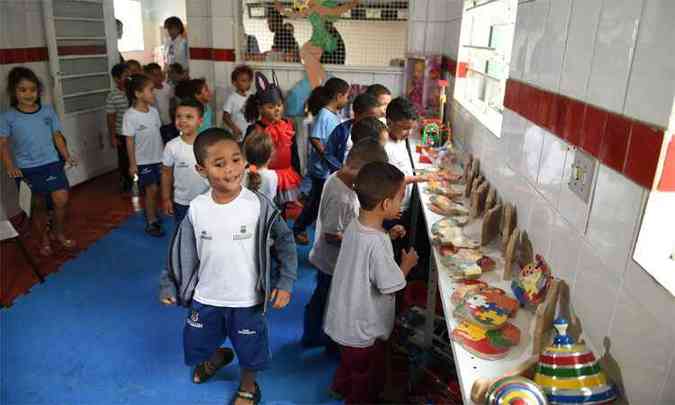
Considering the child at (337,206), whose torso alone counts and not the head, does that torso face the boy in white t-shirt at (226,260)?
no

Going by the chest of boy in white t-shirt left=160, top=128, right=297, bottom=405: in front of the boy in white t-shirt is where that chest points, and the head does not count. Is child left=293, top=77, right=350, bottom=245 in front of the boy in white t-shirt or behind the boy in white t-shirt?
behind

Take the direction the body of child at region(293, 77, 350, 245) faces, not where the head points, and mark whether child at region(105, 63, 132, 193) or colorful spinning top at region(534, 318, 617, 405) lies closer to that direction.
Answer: the colorful spinning top

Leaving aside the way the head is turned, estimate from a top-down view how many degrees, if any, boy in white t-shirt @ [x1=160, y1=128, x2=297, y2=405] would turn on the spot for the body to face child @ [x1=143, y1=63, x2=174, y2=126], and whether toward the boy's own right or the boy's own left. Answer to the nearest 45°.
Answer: approximately 180°

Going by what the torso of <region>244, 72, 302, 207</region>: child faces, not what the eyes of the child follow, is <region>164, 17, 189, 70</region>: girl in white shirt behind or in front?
behind

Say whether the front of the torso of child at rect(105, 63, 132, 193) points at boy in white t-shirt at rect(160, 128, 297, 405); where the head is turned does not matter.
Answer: no

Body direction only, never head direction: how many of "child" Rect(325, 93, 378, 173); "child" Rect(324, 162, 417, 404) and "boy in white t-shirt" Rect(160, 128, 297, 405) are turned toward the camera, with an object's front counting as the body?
1

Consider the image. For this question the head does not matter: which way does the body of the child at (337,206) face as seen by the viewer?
to the viewer's right

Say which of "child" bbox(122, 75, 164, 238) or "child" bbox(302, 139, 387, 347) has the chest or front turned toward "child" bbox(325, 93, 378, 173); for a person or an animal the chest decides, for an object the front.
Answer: "child" bbox(122, 75, 164, 238)

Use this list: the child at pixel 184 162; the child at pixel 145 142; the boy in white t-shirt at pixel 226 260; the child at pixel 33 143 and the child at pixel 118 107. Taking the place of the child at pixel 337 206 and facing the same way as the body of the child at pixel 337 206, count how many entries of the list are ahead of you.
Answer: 0

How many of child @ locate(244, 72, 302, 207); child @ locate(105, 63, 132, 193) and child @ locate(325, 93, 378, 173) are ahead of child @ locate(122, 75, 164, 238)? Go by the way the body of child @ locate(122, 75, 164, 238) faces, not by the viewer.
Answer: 2

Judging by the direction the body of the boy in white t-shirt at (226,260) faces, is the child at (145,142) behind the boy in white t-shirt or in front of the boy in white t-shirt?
behind

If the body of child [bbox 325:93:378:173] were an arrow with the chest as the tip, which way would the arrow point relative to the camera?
to the viewer's right

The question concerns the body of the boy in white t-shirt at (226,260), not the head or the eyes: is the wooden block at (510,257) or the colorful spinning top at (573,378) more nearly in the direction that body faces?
the colorful spinning top

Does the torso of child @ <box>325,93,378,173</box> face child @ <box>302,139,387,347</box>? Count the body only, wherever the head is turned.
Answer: no

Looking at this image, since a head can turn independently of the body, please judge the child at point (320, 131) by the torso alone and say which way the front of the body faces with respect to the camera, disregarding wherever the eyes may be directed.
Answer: to the viewer's right
